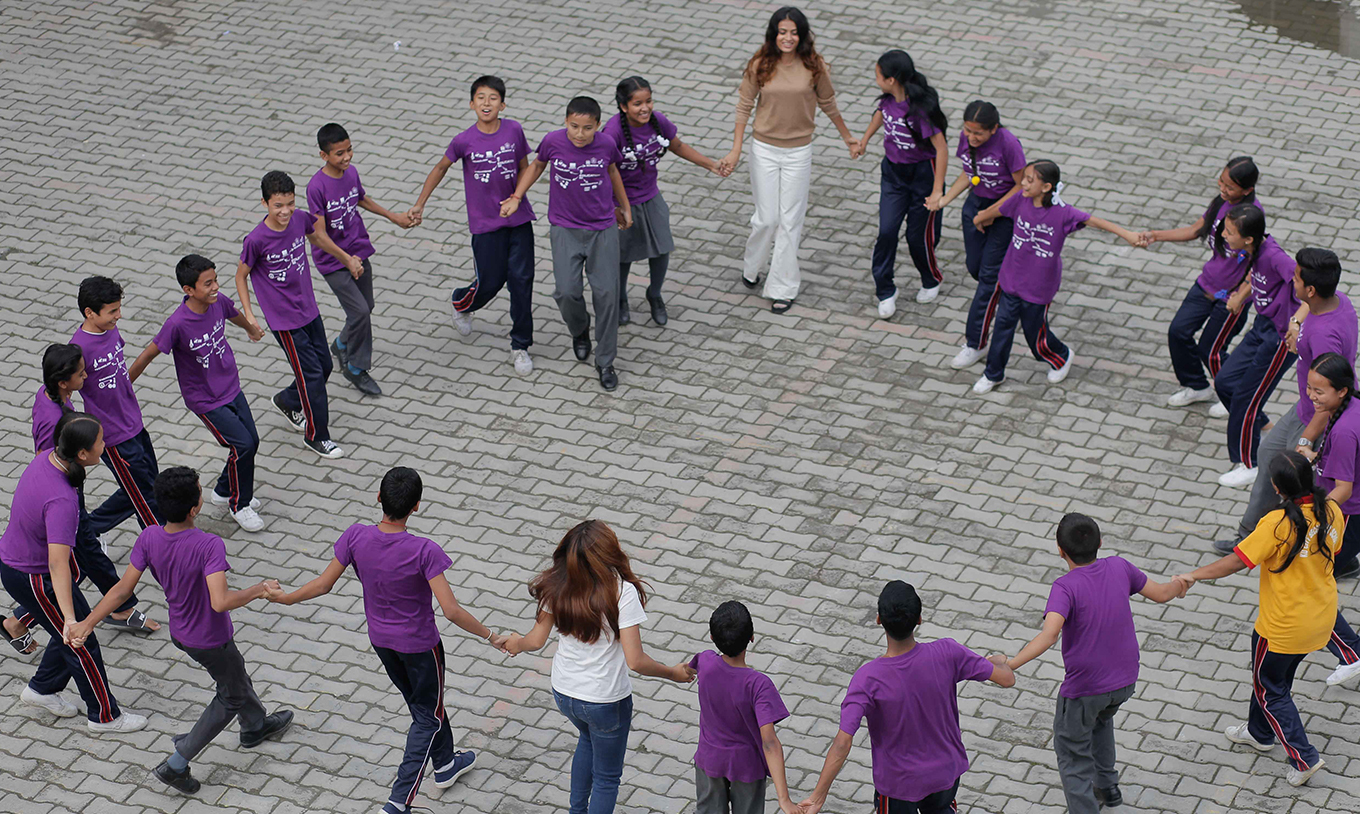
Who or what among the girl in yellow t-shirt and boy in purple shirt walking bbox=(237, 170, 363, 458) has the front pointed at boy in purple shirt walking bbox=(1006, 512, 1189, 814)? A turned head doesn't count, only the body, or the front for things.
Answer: boy in purple shirt walking bbox=(237, 170, 363, 458)

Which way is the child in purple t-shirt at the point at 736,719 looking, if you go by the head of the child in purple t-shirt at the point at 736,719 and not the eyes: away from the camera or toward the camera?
away from the camera

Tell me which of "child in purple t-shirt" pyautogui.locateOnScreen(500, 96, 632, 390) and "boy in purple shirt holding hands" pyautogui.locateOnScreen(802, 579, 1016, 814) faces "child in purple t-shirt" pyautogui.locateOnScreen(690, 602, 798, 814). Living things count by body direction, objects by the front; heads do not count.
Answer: "child in purple t-shirt" pyautogui.locateOnScreen(500, 96, 632, 390)

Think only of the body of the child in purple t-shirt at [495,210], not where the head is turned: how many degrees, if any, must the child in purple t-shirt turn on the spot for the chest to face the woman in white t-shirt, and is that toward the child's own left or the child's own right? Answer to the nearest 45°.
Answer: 0° — they already face them

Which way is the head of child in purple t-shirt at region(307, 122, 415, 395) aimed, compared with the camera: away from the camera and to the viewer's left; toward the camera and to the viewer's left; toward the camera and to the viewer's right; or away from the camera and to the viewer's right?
toward the camera and to the viewer's right

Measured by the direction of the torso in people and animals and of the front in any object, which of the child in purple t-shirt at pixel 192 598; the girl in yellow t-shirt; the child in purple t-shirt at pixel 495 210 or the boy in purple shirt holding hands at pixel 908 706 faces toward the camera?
the child in purple t-shirt at pixel 495 210

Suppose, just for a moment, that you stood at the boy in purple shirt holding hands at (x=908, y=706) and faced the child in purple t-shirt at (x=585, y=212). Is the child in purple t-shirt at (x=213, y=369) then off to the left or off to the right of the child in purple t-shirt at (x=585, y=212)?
left

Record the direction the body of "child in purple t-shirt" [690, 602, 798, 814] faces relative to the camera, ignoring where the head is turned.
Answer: away from the camera

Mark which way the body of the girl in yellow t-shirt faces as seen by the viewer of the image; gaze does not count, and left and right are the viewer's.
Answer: facing away from the viewer and to the left of the viewer

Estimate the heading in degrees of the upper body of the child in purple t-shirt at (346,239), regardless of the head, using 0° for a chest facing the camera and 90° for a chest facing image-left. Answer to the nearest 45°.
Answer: approximately 315°

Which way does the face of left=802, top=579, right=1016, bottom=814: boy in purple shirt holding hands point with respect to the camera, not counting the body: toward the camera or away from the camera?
away from the camera

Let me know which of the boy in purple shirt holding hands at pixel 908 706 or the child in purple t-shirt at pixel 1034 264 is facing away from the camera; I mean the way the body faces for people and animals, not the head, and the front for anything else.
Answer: the boy in purple shirt holding hands

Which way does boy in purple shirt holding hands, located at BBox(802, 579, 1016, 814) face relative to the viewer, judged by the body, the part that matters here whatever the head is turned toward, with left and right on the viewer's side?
facing away from the viewer

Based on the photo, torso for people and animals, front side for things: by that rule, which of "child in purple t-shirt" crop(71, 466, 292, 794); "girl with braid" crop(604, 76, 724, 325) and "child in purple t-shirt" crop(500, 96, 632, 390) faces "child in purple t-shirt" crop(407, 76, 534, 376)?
"child in purple t-shirt" crop(71, 466, 292, 794)

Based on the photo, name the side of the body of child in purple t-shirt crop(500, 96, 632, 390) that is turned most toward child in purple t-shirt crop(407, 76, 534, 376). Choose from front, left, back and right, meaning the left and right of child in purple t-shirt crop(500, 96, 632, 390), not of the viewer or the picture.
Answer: right

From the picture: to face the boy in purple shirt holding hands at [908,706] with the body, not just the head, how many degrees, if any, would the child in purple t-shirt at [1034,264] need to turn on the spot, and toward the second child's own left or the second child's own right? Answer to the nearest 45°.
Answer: approximately 45° to the second child's own left

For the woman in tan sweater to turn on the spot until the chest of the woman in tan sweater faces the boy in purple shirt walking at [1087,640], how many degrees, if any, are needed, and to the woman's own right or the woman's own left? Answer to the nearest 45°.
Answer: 0° — they already face them

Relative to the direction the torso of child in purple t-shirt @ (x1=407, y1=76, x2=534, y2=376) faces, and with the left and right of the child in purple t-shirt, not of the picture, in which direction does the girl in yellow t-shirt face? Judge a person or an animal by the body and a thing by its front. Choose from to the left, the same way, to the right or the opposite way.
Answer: the opposite way
